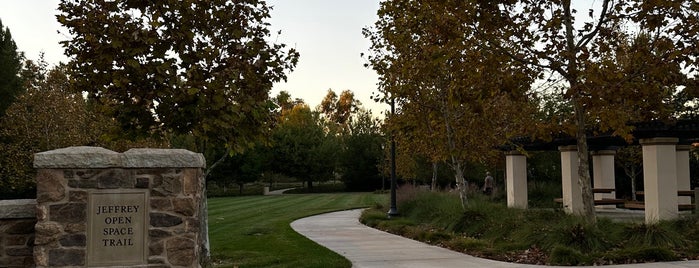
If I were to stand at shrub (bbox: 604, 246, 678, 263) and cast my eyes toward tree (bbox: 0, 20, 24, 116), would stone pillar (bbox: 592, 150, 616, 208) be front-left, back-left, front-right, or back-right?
front-right

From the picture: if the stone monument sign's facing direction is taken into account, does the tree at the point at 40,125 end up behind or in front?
behind

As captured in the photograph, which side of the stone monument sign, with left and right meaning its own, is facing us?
front

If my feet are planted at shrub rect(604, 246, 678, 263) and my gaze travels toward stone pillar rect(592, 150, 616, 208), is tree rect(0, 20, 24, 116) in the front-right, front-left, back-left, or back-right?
front-left

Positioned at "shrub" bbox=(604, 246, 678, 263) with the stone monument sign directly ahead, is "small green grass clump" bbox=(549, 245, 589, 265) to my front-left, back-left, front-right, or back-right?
front-right

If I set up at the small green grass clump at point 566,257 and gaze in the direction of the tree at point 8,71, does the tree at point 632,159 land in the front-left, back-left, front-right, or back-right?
front-right

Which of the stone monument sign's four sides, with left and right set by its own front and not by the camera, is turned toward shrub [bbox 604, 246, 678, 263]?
left

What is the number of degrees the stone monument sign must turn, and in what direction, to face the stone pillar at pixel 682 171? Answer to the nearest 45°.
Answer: approximately 90° to its left

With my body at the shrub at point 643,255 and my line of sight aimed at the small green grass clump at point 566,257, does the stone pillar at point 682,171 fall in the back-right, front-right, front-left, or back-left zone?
back-right

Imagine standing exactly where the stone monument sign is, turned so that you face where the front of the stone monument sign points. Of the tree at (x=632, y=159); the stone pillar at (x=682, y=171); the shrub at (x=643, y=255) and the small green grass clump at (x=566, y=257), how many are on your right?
0

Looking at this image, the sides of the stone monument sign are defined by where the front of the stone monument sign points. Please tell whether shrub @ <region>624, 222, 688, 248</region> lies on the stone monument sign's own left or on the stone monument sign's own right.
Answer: on the stone monument sign's own left

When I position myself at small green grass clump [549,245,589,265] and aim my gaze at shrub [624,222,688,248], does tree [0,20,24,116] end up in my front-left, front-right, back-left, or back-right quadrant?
back-left

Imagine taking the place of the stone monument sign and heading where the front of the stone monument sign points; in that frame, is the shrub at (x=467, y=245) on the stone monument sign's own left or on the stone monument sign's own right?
on the stone monument sign's own left

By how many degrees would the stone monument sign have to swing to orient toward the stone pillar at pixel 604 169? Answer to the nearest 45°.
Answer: approximately 135° to its left

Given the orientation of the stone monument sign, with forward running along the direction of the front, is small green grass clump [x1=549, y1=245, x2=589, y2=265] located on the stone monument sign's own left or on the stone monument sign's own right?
on the stone monument sign's own left

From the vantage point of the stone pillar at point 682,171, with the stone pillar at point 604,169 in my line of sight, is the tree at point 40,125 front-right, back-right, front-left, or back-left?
front-left

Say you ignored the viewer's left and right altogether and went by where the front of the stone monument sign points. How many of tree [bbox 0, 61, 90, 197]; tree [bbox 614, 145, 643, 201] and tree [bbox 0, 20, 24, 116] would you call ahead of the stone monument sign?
0
